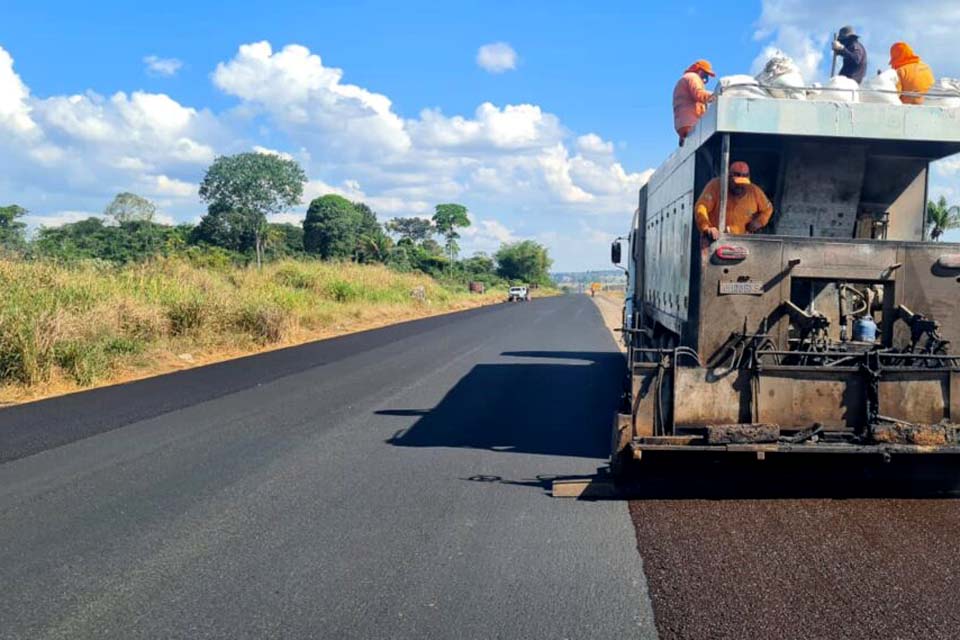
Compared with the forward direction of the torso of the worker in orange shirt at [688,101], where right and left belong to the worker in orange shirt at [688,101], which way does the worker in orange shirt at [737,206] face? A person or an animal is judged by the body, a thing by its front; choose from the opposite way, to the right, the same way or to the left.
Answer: to the right

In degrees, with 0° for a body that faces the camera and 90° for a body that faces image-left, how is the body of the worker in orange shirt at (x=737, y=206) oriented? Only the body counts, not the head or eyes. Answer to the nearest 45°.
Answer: approximately 0°

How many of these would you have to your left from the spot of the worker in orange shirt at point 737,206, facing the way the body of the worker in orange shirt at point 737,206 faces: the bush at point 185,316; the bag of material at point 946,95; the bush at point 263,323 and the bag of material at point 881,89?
2

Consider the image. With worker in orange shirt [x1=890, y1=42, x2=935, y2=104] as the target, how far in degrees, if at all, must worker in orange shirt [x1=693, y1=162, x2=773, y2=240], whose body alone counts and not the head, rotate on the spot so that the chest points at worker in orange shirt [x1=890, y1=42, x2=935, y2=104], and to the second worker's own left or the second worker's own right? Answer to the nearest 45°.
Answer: approximately 135° to the second worker's own left

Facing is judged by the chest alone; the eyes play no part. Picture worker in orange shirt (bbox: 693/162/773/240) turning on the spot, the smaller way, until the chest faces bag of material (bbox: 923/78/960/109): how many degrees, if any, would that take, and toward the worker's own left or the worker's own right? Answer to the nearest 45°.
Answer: approximately 90° to the worker's own left

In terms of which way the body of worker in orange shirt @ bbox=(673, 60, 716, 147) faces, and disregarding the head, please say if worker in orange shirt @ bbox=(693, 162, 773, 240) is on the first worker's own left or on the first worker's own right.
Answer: on the first worker's own right
